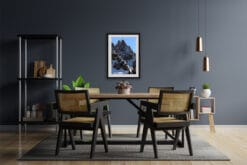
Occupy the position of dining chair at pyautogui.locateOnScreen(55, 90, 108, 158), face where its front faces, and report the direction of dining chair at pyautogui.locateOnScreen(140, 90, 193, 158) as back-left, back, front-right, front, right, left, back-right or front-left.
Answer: front-right

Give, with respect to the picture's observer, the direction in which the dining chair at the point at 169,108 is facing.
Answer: facing away from the viewer and to the left of the viewer

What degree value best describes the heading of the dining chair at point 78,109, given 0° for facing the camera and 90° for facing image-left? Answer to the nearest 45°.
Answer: approximately 225°

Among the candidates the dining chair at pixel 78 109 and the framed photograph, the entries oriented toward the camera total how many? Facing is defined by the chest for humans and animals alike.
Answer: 1

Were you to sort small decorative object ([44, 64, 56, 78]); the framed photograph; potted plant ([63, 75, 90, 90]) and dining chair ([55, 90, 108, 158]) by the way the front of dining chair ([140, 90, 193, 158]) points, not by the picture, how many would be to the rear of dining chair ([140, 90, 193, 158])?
0

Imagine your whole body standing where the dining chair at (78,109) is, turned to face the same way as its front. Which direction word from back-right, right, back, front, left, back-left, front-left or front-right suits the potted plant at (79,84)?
front-left

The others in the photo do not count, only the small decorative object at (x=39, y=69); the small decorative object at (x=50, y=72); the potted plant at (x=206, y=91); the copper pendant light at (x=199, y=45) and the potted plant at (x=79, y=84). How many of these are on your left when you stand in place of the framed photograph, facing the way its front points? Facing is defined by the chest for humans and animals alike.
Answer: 2

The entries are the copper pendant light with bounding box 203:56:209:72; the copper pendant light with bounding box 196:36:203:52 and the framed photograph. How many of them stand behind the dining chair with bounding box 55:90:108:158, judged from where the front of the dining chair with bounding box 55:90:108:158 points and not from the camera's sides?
0

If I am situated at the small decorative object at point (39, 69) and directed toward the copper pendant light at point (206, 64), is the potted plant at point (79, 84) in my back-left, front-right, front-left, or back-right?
front-right

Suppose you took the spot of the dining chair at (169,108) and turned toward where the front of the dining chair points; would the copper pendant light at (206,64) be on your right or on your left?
on your right

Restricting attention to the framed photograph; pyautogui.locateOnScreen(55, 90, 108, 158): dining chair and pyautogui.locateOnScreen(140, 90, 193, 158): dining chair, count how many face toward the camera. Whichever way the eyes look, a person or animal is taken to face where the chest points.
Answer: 1

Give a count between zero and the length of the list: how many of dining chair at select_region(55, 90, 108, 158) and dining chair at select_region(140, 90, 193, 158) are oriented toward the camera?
0

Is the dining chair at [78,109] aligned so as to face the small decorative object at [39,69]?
no

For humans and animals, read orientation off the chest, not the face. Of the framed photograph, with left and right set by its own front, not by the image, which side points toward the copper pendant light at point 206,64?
left

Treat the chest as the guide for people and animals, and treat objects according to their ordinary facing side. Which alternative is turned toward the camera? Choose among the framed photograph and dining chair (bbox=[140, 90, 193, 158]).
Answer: the framed photograph

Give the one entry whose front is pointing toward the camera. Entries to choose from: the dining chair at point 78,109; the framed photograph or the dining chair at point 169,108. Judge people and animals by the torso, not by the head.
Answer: the framed photograph

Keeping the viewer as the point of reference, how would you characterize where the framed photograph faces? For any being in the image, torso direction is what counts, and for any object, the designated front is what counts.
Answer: facing the viewer

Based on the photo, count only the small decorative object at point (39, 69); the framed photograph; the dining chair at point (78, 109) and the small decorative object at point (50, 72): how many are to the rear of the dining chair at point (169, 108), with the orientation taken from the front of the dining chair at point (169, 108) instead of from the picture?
0
